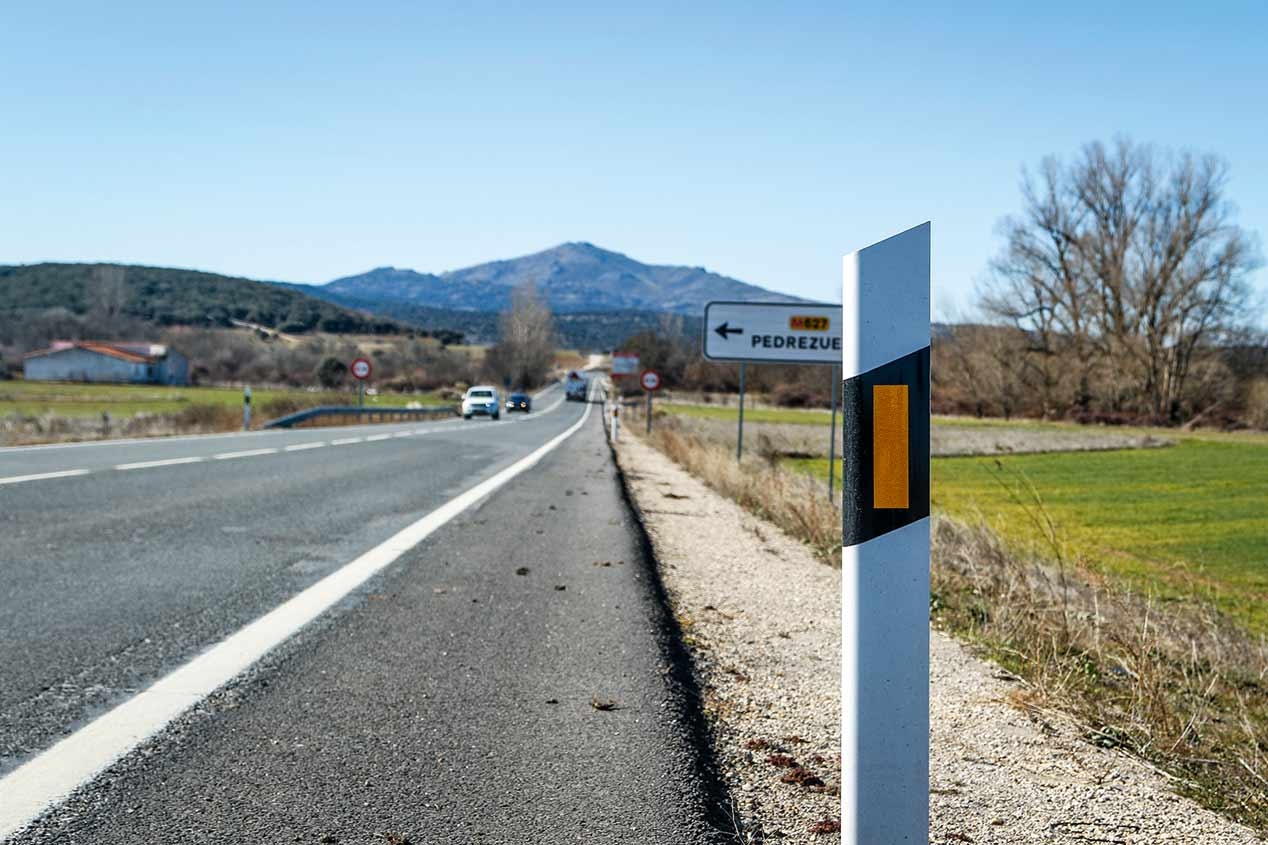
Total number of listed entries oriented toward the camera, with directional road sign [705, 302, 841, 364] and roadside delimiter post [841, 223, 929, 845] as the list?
2

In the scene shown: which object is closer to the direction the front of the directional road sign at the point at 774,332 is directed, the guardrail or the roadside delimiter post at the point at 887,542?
the roadside delimiter post

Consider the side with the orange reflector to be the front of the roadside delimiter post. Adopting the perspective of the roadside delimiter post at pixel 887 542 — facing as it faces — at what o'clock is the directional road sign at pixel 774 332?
The directional road sign is roughly at 6 o'clock from the roadside delimiter post.

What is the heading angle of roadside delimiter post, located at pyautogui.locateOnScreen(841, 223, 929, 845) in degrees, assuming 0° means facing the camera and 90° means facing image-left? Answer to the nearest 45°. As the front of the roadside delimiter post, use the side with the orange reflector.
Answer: approximately 0°

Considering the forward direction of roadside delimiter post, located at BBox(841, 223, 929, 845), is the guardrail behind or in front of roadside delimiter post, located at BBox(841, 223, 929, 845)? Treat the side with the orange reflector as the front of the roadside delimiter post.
behind

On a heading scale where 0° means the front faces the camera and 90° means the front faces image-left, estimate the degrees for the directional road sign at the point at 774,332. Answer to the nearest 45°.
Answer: approximately 0°

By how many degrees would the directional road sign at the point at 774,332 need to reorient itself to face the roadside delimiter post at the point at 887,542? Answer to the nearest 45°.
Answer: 0° — it already faces it

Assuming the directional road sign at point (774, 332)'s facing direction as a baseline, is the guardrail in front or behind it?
behind
